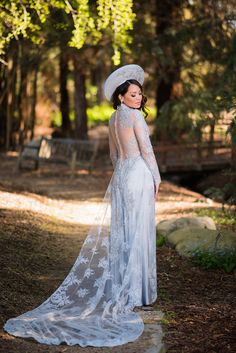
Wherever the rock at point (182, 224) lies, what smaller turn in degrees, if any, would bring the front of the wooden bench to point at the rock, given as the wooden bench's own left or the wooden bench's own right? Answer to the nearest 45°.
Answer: approximately 45° to the wooden bench's own left

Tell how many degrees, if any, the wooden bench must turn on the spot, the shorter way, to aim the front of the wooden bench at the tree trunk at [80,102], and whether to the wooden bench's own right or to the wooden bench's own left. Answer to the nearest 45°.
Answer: approximately 135° to the wooden bench's own right

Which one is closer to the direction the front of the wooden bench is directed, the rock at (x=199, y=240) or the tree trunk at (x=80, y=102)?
the rock

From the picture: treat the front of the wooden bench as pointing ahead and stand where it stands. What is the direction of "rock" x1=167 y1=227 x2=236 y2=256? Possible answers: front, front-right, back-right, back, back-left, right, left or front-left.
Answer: front-left

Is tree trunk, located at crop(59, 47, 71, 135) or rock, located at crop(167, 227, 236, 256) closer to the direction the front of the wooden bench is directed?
the rock

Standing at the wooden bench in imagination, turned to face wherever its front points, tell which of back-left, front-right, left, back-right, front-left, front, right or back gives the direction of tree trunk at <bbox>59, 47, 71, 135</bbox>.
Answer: back-right
